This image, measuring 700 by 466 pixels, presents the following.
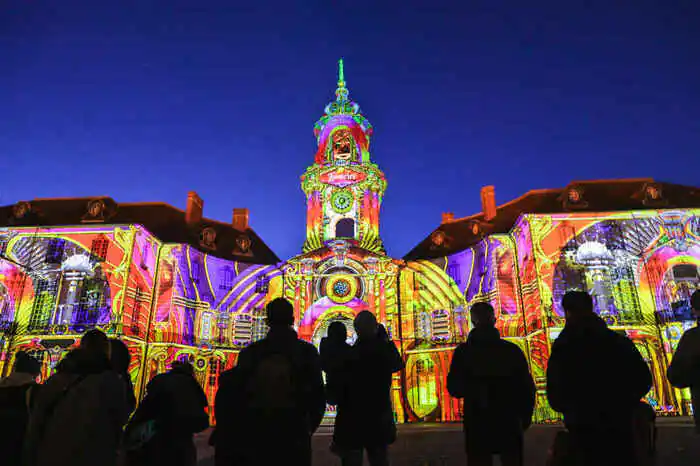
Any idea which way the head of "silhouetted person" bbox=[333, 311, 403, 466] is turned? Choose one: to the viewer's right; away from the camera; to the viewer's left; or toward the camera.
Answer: away from the camera

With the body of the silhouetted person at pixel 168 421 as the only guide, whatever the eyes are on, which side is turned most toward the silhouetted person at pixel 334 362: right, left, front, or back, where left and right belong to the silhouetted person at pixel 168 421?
right

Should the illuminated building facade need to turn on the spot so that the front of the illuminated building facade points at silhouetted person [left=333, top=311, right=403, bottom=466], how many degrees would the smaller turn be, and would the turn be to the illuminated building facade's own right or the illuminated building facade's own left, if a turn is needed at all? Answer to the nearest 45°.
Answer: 0° — it already faces them

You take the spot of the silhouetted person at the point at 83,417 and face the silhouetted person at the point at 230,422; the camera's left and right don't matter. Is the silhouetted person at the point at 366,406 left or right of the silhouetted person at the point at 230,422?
left

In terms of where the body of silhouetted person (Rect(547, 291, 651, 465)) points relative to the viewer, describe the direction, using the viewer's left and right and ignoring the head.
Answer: facing away from the viewer and to the left of the viewer

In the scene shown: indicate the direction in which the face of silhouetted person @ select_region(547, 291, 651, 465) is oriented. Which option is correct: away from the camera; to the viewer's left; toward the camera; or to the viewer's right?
away from the camera

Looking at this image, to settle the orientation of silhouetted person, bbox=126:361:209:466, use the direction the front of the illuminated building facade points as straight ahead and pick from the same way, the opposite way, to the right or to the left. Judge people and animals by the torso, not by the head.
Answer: the opposite way

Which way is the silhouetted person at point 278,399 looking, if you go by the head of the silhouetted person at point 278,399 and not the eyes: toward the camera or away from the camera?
away from the camera

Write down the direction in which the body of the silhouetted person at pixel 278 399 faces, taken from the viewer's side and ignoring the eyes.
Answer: away from the camera

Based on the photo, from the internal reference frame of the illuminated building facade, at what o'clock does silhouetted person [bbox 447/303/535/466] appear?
The silhouetted person is roughly at 12 o'clock from the illuminated building facade.

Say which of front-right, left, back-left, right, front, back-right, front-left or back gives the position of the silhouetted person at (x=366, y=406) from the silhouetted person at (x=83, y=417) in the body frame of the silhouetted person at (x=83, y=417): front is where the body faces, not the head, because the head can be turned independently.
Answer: front-right

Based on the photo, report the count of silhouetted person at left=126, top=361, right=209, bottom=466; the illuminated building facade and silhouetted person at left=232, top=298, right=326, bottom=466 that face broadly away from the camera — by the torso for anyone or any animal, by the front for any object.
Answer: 2
